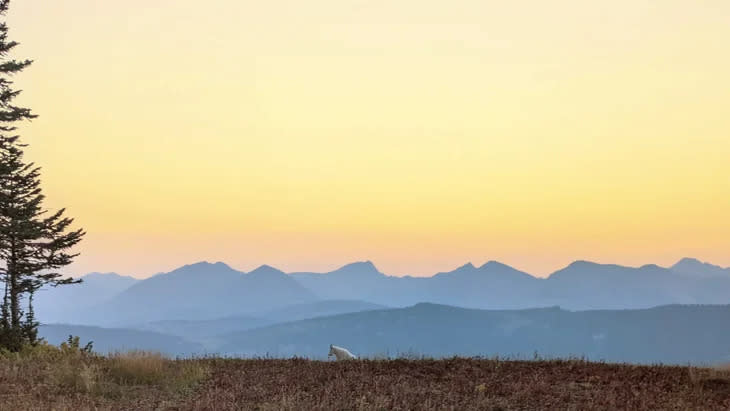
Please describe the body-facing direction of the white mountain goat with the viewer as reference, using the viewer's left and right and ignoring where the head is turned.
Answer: facing to the left of the viewer
